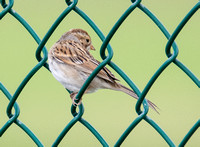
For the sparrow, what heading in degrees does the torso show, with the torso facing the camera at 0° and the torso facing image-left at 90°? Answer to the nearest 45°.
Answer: approximately 90°
